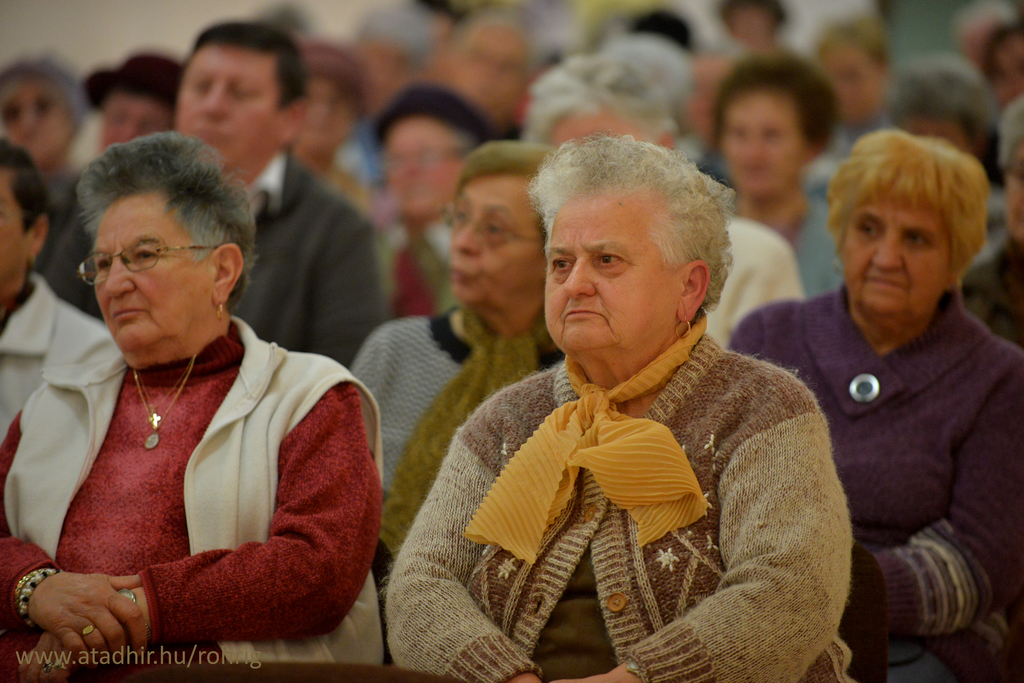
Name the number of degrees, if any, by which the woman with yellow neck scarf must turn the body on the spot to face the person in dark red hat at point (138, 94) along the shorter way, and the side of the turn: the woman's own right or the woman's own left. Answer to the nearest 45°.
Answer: approximately 90° to the woman's own right

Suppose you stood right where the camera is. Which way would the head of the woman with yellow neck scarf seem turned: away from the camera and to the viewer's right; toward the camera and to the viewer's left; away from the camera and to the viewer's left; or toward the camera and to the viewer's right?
toward the camera and to the viewer's left

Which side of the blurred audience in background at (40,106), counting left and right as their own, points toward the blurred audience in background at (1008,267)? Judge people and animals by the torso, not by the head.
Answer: left

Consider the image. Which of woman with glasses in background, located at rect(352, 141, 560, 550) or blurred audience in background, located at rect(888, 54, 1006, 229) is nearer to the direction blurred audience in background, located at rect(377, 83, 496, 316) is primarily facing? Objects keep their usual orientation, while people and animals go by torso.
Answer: the woman with glasses in background

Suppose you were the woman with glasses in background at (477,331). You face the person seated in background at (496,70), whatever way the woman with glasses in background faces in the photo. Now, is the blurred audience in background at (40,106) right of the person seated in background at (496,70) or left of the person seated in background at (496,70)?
left

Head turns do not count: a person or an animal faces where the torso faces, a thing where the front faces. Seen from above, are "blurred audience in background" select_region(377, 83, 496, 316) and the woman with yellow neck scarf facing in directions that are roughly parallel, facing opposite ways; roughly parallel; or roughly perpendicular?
roughly parallel

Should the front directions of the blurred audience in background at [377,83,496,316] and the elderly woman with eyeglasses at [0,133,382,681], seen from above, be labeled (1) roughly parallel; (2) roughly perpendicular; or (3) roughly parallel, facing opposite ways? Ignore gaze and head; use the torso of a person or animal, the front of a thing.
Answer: roughly parallel

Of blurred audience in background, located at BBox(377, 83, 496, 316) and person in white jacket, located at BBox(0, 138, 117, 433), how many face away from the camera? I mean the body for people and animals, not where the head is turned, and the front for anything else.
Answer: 0

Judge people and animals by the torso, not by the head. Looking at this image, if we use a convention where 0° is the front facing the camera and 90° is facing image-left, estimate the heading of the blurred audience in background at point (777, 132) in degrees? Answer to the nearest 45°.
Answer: approximately 45°

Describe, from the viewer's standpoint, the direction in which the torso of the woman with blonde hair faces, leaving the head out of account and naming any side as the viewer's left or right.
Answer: facing the viewer and to the left of the viewer

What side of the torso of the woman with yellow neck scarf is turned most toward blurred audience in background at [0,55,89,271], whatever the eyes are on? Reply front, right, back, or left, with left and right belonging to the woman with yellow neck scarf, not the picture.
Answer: right

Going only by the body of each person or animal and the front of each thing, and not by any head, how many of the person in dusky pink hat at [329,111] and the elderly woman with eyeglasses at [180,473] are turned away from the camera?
0

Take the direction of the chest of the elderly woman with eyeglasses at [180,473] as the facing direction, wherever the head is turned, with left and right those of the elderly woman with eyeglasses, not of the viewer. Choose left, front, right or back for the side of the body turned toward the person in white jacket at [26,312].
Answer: right

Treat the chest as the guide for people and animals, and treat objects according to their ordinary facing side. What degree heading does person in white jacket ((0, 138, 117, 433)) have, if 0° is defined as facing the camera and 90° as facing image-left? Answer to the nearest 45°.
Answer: approximately 45°

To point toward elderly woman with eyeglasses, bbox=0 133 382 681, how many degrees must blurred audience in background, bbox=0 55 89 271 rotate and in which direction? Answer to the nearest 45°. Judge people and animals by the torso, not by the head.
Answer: approximately 45° to their left
